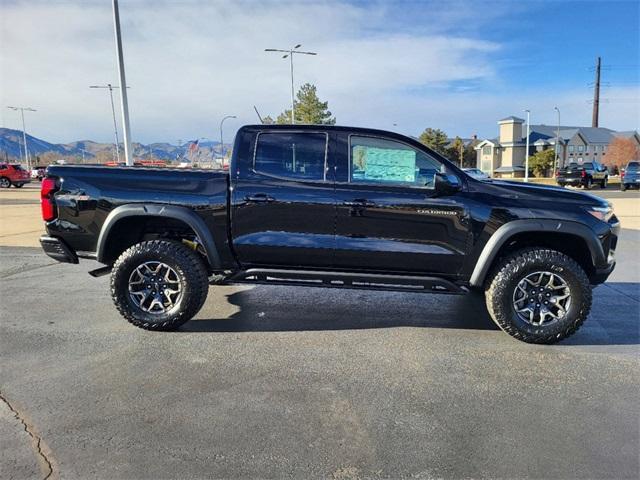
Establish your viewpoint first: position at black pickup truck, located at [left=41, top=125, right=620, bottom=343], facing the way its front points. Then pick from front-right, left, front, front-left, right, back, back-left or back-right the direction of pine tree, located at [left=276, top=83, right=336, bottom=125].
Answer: left

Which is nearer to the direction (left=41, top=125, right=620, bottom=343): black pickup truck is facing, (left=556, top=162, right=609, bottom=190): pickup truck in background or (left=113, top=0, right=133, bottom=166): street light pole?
the pickup truck in background

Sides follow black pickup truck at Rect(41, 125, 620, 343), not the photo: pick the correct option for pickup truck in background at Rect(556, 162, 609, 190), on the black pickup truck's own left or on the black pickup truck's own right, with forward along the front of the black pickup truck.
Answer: on the black pickup truck's own left

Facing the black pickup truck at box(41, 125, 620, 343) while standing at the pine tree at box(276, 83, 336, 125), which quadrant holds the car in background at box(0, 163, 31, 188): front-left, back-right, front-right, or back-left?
front-right

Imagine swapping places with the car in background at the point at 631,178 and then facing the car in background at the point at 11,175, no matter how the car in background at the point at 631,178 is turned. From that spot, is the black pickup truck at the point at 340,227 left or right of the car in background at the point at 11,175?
left

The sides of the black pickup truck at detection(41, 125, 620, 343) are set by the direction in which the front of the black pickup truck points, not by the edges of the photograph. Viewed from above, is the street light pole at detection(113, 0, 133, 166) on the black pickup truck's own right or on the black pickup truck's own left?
on the black pickup truck's own left

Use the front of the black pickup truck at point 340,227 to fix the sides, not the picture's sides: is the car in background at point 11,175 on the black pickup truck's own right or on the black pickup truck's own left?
on the black pickup truck's own left

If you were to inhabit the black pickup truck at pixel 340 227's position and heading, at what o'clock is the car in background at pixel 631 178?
The car in background is roughly at 10 o'clock from the black pickup truck.

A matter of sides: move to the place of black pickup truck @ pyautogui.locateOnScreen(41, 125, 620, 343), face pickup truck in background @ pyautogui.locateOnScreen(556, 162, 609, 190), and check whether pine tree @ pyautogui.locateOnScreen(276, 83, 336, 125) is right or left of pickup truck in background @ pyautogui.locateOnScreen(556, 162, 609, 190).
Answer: left

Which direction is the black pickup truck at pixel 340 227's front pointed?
to the viewer's right
